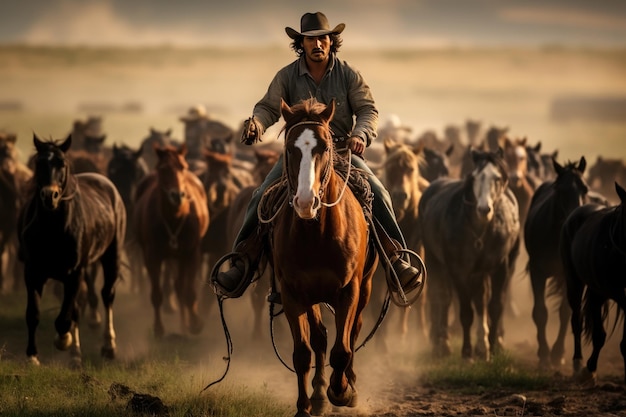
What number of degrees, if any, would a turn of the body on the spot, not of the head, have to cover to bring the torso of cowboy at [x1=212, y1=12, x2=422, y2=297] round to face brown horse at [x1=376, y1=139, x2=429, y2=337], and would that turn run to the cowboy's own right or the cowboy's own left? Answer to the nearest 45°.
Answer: approximately 180°

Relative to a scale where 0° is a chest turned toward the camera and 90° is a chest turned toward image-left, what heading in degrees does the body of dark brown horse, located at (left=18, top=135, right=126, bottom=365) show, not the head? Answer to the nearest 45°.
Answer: approximately 45°

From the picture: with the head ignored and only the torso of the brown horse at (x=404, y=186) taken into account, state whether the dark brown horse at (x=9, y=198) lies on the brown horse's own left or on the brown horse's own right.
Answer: on the brown horse's own right

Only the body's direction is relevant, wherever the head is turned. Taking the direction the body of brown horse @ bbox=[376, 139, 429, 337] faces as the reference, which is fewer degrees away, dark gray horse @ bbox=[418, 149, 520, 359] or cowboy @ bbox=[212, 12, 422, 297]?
the cowboy

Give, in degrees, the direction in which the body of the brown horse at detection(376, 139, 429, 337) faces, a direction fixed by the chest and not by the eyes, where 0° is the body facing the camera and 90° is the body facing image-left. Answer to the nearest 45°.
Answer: approximately 0°

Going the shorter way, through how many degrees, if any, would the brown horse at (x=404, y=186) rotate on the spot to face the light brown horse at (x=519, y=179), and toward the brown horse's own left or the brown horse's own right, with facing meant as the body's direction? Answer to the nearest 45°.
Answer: approximately 135° to the brown horse's own left

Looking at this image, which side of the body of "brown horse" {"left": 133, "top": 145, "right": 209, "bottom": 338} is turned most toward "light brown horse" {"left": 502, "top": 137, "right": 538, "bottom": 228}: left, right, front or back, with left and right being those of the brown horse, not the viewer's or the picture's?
left
